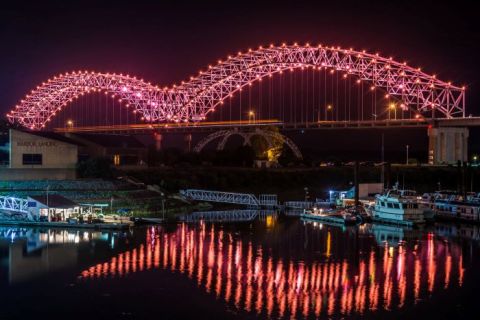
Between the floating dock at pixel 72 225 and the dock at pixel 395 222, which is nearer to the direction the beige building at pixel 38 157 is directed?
the floating dock

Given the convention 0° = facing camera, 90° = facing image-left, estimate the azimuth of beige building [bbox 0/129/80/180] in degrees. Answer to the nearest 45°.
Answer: approximately 0°

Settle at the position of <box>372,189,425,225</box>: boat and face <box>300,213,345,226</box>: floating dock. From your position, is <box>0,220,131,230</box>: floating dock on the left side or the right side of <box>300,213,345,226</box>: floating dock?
left

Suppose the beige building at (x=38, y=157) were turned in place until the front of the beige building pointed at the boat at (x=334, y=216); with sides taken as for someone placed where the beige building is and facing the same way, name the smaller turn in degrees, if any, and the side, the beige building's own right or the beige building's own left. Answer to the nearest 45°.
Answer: approximately 45° to the beige building's own left

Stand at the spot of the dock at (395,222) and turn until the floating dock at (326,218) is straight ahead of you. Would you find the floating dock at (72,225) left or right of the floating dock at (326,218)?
left

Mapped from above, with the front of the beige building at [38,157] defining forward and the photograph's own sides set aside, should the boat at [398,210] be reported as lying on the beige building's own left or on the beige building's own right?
on the beige building's own left

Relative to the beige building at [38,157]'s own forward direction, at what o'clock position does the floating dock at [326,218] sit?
The floating dock is roughly at 10 o'clock from the beige building.

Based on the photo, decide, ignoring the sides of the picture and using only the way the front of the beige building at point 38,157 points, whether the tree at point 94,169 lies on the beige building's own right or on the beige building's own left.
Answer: on the beige building's own left

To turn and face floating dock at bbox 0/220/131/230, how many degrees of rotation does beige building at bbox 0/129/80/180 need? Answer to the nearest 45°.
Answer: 0° — it already faces it

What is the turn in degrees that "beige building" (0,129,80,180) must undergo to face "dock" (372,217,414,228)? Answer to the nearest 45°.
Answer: approximately 45° to its left
